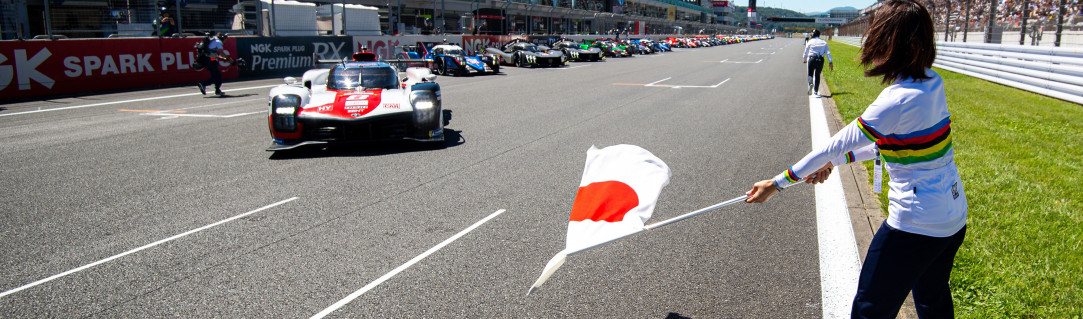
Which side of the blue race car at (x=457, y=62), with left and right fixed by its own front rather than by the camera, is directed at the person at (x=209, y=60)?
right

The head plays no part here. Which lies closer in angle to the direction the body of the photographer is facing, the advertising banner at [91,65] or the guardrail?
the guardrail

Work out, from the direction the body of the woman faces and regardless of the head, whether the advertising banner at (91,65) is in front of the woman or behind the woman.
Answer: in front

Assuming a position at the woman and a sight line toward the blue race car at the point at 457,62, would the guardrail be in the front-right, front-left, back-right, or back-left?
front-right

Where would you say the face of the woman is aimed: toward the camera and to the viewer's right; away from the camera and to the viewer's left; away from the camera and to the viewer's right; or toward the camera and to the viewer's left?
away from the camera and to the viewer's left

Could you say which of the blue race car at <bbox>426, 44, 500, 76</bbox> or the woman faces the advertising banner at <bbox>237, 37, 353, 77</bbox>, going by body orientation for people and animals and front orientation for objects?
the woman

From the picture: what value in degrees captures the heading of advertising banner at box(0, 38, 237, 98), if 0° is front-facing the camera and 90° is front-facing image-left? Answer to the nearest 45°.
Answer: approximately 315°

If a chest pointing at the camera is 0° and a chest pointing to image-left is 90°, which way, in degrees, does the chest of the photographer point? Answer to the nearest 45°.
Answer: approximately 315°
